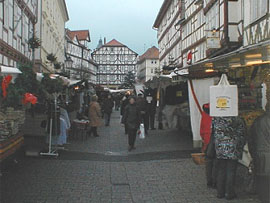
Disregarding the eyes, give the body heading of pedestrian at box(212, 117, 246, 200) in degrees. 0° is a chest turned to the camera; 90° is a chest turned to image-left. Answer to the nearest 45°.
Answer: approximately 180°

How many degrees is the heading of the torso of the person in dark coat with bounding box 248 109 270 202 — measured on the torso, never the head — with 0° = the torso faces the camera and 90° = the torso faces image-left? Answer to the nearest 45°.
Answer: approximately 180°

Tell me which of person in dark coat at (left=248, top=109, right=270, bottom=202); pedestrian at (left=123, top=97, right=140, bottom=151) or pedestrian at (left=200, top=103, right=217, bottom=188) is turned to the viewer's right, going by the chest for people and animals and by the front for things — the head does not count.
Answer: pedestrian at (left=200, top=103, right=217, bottom=188)
